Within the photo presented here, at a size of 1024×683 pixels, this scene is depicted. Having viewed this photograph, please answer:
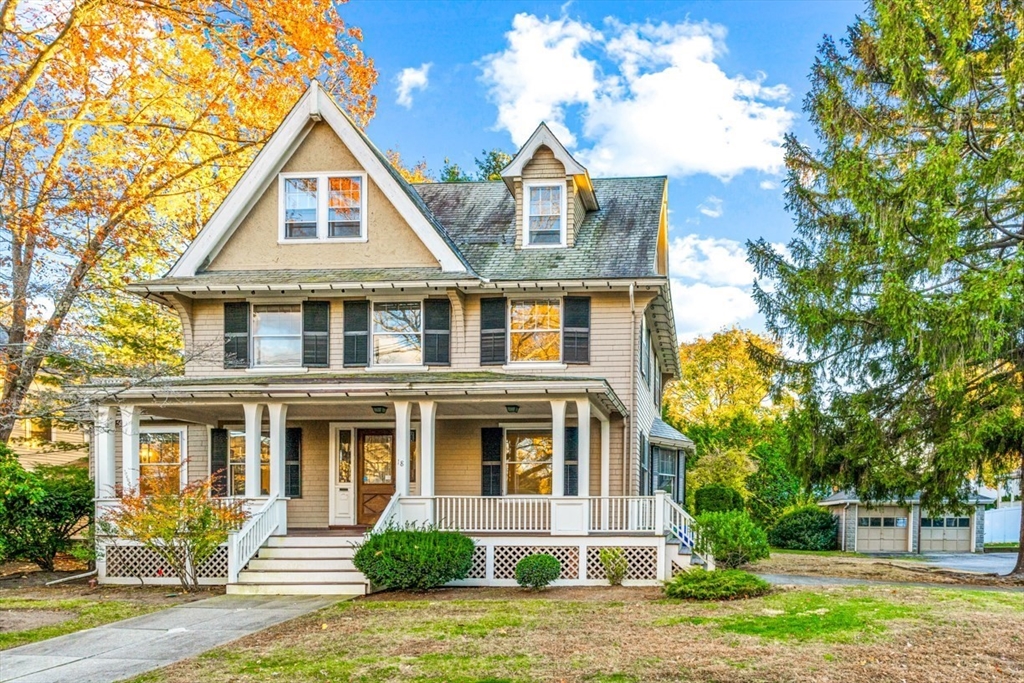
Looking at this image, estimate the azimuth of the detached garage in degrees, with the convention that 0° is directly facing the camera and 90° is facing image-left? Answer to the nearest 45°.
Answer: approximately 0°

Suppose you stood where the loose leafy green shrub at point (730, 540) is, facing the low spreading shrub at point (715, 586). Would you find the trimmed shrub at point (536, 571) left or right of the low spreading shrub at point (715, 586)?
right

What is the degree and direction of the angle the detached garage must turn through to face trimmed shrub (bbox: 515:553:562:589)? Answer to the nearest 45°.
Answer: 0° — it already faces it

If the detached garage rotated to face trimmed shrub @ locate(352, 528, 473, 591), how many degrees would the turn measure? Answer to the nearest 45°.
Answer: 0° — it already faces it

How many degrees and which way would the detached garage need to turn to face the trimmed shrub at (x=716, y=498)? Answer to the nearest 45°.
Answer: approximately 45° to its right
